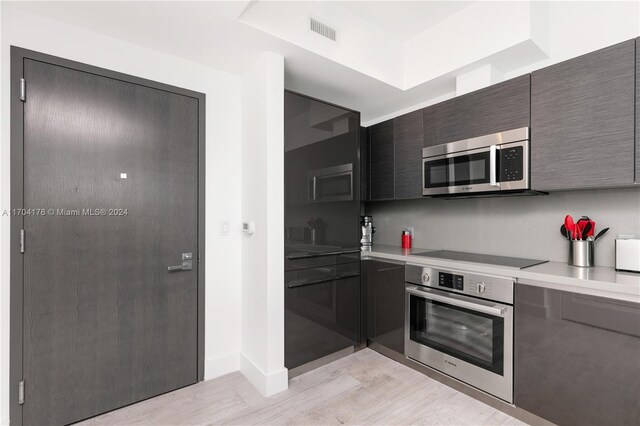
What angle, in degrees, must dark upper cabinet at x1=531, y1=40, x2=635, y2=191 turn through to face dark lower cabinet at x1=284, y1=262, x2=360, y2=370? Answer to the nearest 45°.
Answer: approximately 45° to its right

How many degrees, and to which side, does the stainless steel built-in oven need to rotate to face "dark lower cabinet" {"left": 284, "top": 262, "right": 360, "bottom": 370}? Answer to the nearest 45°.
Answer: approximately 45° to its right

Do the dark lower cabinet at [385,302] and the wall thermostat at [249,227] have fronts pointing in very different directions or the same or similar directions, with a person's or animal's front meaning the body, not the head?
same or similar directions

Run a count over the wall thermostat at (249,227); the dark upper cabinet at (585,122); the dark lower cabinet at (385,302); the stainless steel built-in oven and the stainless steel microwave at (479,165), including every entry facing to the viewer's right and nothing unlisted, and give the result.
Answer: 0

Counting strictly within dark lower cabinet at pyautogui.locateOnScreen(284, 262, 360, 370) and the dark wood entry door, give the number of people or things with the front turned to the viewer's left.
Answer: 0

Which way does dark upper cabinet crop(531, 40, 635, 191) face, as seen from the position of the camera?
facing the viewer and to the left of the viewer

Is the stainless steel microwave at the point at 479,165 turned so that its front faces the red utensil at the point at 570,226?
no

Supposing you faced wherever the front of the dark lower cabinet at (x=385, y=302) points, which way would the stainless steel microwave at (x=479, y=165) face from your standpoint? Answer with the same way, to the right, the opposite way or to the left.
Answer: the same way

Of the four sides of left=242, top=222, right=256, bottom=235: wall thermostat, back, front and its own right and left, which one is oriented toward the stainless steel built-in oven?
left

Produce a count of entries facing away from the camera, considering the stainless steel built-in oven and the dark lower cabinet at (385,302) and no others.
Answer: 0

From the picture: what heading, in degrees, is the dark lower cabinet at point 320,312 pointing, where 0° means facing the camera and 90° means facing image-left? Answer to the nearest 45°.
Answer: approximately 315°

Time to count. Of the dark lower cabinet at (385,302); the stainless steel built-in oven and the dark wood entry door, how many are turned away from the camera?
0

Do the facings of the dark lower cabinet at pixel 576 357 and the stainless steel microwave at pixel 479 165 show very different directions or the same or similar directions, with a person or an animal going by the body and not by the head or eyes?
same or similar directions

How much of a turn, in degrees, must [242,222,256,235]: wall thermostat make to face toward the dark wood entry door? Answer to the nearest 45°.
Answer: approximately 45° to its right

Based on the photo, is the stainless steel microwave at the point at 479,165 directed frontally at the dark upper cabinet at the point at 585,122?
no

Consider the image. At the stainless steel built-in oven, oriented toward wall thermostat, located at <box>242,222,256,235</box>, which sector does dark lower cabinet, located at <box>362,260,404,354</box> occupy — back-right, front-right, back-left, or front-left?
front-right
